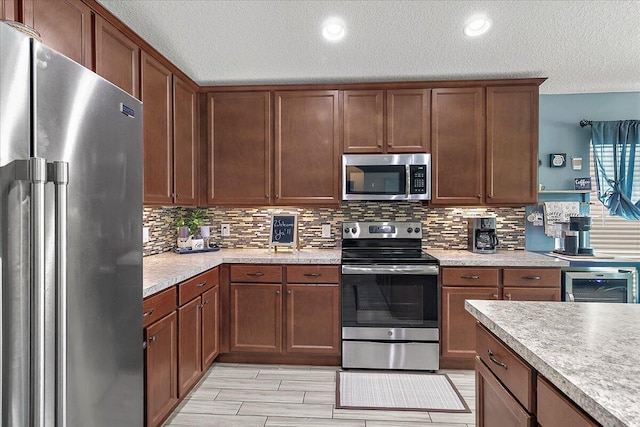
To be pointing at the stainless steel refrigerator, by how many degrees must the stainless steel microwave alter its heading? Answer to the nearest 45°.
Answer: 0° — it already faces it

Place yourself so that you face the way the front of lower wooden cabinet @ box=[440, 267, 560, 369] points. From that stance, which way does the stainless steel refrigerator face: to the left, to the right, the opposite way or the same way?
to the left

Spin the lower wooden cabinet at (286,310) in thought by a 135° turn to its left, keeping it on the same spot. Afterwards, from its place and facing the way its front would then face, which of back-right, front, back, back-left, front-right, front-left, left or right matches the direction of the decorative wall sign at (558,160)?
front-right

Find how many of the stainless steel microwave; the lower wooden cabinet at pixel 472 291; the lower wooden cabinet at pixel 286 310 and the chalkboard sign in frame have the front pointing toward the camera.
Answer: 4

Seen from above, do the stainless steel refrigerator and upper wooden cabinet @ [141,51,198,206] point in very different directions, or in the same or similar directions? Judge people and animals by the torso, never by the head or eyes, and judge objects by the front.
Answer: same or similar directions

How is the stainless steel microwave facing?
toward the camera

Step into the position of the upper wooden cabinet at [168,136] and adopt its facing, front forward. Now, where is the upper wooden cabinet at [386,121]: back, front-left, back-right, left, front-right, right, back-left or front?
front-left

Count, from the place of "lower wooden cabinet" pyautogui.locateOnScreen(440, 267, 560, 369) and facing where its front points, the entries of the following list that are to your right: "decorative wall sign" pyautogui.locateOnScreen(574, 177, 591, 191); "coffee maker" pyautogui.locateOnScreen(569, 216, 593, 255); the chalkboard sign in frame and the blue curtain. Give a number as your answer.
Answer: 1

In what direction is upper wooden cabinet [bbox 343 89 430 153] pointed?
toward the camera

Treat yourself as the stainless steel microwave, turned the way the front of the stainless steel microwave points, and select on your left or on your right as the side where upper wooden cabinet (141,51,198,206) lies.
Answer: on your right

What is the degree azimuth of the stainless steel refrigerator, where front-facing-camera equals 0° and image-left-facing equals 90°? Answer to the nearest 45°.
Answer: approximately 315°

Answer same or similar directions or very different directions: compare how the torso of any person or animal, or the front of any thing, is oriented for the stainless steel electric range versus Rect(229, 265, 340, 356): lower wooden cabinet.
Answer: same or similar directions

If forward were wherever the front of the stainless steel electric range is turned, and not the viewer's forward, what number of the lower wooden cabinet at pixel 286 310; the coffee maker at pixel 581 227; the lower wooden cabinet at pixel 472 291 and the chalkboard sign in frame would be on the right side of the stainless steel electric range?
2

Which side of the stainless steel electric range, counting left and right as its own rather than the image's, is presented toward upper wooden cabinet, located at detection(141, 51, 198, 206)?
right

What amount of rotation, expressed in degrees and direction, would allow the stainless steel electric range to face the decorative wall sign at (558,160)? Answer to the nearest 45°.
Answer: approximately 135° to its left

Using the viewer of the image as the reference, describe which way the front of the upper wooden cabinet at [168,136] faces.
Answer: facing the viewer and to the right of the viewer
